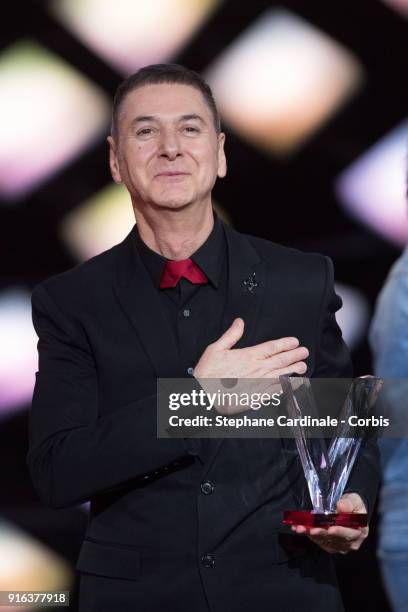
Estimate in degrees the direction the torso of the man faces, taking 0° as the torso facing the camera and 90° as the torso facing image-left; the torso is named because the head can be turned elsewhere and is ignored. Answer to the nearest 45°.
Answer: approximately 0°
